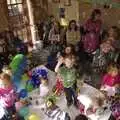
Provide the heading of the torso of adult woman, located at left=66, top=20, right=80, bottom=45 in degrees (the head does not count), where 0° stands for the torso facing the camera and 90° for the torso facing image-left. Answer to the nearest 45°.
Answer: approximately 0°
